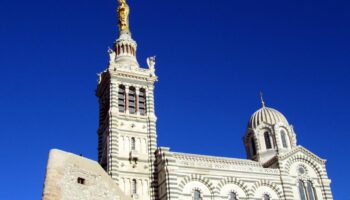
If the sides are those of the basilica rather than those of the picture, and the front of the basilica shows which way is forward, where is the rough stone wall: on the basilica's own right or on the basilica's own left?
on the basilica's own left

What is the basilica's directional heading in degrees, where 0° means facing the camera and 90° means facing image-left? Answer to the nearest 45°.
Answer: approximately 90°
